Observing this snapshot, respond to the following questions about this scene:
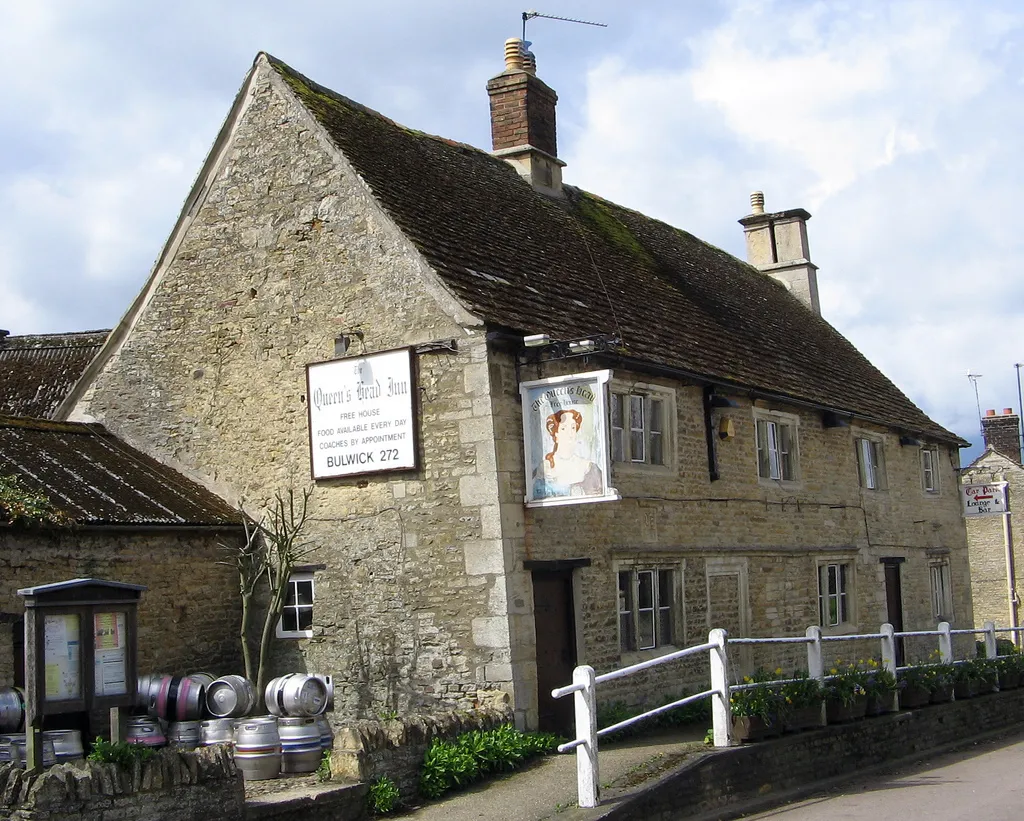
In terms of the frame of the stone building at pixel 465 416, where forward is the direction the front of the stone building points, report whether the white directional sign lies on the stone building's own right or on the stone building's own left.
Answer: on the stone building's own left

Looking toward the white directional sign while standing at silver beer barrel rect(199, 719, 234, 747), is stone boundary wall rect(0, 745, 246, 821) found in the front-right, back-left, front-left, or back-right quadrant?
back-right

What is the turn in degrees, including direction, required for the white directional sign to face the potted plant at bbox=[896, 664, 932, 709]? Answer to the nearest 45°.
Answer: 0° — it already faces it

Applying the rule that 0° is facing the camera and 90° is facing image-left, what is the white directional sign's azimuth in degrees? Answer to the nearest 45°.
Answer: approximately 0°

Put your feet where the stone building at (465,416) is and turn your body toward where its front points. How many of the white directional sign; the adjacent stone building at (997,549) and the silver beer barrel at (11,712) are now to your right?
1

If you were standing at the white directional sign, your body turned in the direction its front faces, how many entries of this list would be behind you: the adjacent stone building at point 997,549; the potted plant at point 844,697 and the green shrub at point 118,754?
1

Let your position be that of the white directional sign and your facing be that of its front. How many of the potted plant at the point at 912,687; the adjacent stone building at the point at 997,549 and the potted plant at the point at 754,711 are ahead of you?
2

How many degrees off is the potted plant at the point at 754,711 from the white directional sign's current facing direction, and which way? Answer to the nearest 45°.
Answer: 0° — it already faces it

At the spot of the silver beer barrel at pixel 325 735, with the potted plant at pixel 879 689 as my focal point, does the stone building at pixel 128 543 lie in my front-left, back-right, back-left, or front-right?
back-left

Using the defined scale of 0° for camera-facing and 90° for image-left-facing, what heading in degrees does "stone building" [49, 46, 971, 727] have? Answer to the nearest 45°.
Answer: approximately 315°

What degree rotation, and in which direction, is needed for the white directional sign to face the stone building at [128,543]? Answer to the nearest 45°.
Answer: approximately 45° to its right

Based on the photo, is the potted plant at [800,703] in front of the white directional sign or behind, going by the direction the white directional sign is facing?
in front

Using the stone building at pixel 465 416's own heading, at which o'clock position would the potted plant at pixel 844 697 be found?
The potted plant is roughly at 11 o'clock from the stone building.
